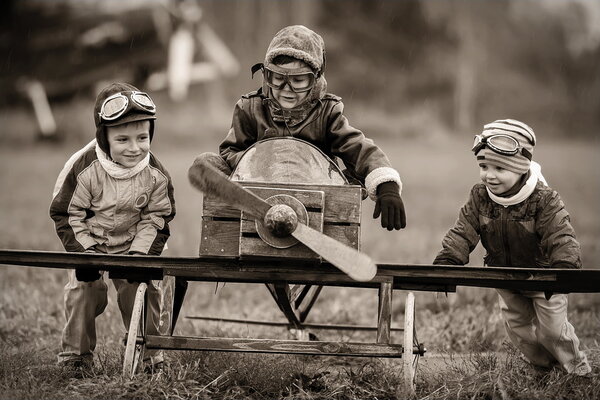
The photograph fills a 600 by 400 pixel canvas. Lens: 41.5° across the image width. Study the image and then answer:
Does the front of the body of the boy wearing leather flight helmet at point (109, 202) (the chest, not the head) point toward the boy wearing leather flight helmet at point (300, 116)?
no

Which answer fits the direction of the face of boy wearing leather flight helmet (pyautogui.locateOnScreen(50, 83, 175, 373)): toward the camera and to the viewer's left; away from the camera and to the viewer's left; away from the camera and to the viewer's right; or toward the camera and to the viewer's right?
toward the camera and to the viewer's right

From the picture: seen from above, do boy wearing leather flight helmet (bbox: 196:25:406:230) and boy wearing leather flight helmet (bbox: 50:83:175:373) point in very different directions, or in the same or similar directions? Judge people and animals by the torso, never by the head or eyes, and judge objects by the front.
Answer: same or similar directions

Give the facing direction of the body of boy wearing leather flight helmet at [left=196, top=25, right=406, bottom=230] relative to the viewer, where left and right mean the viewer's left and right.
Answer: facing the viewer

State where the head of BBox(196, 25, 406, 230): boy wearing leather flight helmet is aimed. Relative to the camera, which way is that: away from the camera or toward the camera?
toward the camera

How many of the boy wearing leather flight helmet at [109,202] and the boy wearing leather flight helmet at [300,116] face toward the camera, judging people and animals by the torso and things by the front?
2

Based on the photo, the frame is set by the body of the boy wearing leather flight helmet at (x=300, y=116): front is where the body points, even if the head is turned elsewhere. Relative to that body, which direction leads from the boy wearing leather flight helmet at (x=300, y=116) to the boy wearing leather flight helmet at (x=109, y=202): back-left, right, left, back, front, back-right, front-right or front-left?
right

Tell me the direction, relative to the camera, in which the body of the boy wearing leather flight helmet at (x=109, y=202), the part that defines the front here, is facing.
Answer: toward the camera
